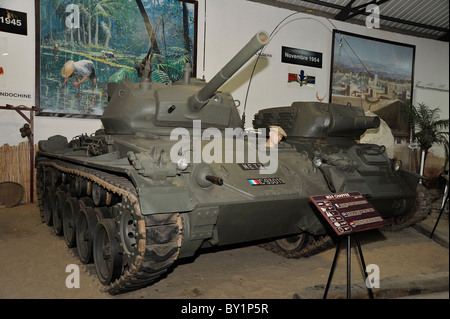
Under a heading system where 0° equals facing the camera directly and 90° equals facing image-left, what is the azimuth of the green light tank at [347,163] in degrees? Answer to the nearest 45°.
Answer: approximately 315°

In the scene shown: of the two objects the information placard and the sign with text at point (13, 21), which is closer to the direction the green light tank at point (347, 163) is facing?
the information placard

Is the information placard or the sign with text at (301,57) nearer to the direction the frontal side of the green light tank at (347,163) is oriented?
the information placard

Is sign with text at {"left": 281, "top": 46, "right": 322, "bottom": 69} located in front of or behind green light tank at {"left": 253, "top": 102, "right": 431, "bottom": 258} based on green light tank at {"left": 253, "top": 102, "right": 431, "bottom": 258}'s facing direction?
behind

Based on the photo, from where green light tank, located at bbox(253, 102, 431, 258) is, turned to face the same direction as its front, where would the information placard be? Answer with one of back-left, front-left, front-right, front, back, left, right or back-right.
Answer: front-right

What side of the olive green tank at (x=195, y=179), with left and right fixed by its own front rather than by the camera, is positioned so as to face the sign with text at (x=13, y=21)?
back

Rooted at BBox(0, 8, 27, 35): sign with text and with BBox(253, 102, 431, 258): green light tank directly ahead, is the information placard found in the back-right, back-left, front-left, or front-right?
front-right

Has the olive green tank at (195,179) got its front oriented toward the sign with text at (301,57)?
no

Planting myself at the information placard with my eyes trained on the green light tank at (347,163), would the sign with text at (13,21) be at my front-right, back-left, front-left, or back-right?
front-left

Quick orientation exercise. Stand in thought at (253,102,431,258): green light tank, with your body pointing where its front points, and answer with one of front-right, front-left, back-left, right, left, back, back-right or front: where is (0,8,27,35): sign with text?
back-right
